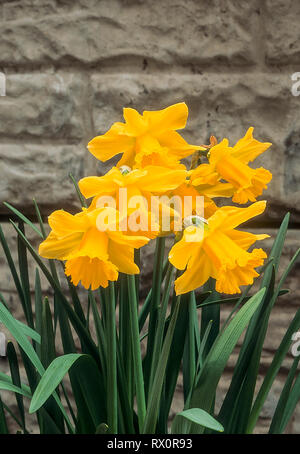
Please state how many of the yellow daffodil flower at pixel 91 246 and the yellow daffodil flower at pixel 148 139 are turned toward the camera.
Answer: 2

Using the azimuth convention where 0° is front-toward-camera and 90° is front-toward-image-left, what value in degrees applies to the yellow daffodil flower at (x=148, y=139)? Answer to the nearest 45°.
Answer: approximately 0°
